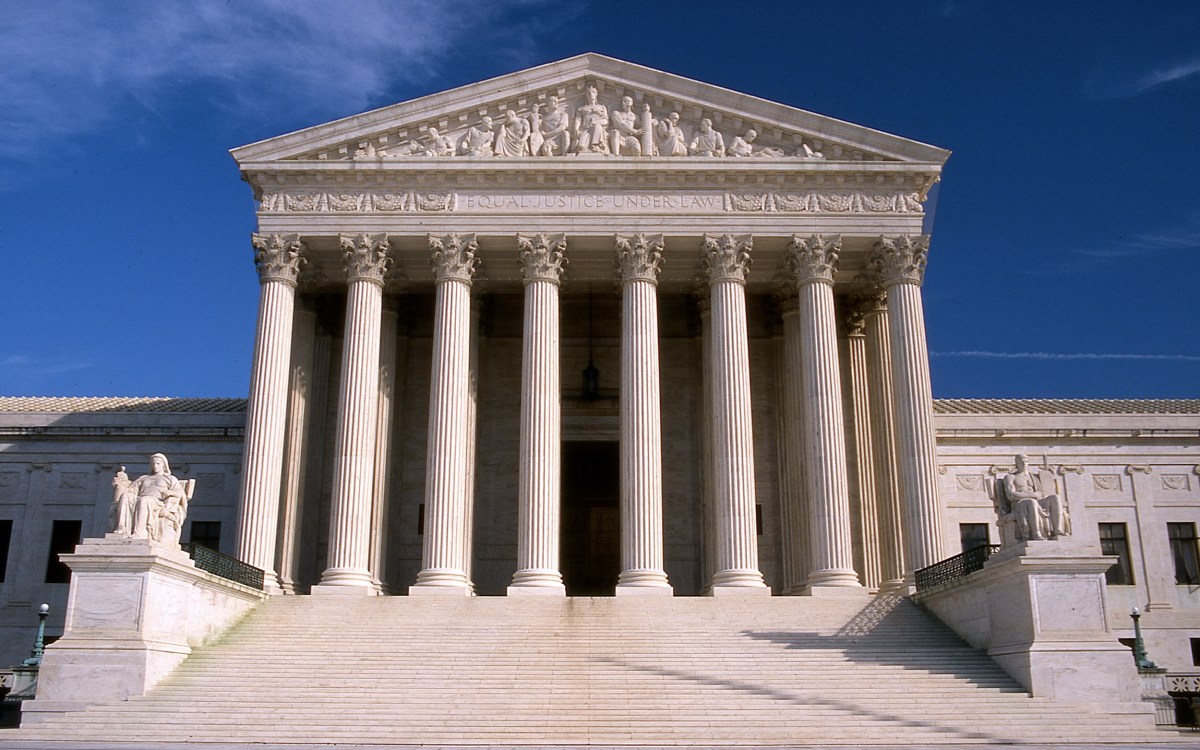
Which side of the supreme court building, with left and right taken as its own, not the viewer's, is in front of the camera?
front

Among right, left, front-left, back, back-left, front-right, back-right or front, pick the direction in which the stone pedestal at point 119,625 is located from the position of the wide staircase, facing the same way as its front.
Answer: right

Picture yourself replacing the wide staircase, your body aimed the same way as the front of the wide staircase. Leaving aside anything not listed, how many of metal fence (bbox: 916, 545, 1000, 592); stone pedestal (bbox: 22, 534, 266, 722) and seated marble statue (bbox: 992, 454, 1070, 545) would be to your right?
1

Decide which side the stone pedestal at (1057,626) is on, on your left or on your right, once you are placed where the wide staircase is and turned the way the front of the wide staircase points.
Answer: on your left

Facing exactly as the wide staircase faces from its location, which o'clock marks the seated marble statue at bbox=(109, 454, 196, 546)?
The seated marble statue is roughly at 3 o'clock from the wide staircase.

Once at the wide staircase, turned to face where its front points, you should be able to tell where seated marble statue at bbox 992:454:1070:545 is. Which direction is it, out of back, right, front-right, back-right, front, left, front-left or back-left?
left

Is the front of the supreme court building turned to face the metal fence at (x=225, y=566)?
no

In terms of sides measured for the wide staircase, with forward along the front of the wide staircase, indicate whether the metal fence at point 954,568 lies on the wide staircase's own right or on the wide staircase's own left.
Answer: on the wide staircase's own left

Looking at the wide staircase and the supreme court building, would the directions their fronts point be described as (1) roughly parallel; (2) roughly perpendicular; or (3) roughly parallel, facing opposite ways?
roughly parallel

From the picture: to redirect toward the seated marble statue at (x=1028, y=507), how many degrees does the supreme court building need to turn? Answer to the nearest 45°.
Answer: approximately 45° to its left

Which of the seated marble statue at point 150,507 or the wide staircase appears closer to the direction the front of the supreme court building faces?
the wide staircase

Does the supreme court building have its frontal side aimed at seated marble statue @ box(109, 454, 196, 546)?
no

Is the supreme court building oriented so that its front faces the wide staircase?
yes

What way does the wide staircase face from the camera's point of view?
toward the camera

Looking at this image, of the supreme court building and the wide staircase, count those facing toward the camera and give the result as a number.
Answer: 2
